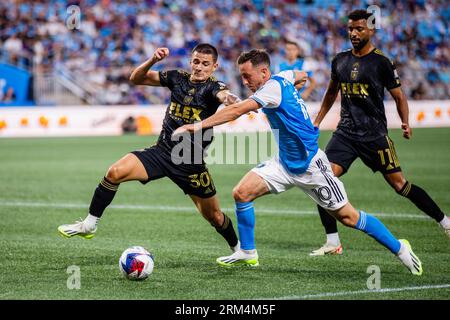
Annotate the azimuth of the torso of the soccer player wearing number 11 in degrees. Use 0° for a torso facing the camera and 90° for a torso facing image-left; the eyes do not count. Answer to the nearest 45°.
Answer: approximately 45°

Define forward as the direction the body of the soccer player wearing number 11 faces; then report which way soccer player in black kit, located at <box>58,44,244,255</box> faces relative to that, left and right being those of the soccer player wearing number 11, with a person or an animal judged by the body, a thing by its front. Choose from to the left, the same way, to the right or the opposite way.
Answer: the same way

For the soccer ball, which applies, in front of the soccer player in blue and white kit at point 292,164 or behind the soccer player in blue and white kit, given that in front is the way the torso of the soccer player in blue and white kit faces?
in front

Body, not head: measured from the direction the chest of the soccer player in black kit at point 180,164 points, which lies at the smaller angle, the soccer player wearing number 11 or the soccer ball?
the soccer ball

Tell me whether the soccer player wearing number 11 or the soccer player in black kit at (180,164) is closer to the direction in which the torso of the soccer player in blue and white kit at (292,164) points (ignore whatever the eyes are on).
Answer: the soccer player in black kit

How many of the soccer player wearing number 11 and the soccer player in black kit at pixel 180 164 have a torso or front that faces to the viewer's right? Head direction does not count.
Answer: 0

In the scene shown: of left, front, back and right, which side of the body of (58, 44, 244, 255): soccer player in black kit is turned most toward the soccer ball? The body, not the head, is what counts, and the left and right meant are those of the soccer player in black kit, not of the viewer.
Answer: front

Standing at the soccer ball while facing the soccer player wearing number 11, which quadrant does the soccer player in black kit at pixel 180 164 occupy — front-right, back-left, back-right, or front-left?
front-left

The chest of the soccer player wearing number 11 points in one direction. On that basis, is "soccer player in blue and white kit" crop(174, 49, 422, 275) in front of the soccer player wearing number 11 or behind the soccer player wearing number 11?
in front

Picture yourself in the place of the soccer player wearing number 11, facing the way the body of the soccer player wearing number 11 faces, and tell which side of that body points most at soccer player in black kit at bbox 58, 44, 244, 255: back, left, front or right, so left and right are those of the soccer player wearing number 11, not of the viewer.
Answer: front

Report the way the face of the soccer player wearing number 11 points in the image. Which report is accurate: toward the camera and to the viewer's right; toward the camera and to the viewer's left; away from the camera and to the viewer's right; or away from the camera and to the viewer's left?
toward the camera and to the viewer's left

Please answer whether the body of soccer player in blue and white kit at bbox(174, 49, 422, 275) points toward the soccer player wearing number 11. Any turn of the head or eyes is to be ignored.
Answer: no

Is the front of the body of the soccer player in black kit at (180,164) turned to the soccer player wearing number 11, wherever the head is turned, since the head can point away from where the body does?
no

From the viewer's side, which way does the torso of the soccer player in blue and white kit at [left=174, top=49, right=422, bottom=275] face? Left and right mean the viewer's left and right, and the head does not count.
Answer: facing to the left of the viewer

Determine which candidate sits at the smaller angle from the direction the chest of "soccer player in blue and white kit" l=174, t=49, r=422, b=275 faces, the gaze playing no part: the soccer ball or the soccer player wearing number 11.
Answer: the soccer ball

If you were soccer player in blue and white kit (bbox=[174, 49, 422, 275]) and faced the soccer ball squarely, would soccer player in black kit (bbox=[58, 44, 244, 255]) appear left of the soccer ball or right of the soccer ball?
right
